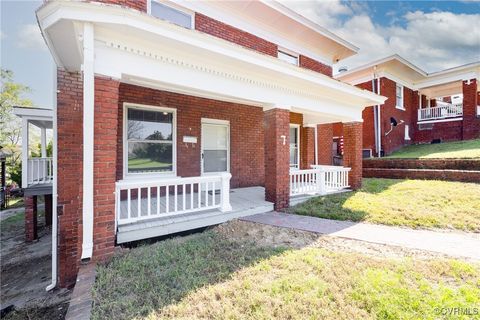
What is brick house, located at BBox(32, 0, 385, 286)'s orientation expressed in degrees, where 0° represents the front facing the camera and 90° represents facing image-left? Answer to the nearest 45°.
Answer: approximately 315°

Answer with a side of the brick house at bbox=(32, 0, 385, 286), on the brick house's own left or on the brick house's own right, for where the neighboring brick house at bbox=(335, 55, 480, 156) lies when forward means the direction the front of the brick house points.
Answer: on the brick house's own left
